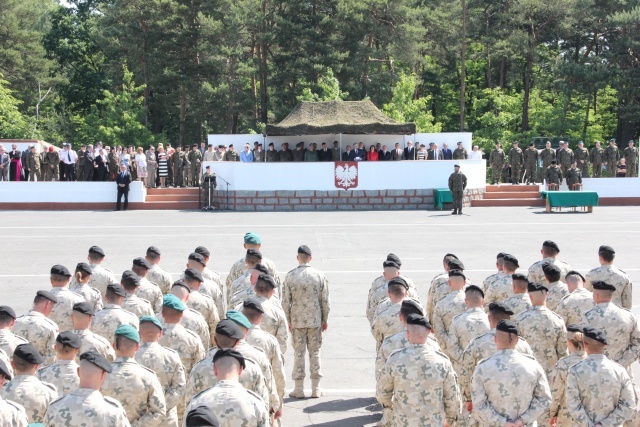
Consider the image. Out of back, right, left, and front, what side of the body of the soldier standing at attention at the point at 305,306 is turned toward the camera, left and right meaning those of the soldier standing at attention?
back

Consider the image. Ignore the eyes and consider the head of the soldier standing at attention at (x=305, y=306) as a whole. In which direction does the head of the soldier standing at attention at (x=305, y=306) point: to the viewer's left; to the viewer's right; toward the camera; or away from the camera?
away from the camera

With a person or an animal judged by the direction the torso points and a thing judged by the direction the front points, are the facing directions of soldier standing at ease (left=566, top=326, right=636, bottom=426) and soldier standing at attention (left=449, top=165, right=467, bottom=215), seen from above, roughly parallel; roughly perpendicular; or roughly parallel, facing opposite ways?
roughly parallel, facing opposite ways

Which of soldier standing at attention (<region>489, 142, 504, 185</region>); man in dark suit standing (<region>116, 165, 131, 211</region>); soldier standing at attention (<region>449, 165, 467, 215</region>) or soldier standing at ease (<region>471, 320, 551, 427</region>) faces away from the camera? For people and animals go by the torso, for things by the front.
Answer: soldier standing at ease (<region>471, 320, 551, 427</region>)

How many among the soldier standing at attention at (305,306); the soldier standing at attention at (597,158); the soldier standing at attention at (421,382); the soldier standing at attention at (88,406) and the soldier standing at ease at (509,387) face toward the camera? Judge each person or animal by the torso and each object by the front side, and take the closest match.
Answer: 1

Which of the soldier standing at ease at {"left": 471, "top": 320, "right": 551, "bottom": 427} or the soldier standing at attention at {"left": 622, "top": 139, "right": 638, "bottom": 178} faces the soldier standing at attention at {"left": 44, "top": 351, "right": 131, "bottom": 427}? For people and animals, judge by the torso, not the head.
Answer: the soldier standing at attention at {"left": 622, "top": 139, "right": 638, "bottom": 178}

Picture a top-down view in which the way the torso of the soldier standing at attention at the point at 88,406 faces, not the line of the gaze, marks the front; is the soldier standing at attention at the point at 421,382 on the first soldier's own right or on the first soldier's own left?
on the first soldier's own right

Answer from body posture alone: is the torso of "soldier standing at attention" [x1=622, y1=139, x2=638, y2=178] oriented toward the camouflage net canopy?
no

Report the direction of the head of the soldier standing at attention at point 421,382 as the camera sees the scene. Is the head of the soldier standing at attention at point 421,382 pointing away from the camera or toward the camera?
away from the camera

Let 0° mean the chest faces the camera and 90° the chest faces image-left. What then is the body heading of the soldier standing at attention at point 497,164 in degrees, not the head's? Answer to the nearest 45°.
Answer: approximately 0°

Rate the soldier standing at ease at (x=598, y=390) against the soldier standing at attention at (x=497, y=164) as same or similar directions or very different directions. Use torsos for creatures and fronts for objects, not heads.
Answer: very different directions

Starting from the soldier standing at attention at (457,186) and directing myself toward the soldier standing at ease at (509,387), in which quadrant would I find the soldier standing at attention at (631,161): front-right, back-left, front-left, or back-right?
back-left

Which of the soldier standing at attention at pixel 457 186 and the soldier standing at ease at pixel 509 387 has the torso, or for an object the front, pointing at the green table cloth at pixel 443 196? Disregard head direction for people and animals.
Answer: the soldier standing at ease at pixel 509 387

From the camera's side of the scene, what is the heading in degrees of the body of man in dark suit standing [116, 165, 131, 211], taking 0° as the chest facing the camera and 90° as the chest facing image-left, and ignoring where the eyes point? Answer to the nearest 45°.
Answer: approximately 0°

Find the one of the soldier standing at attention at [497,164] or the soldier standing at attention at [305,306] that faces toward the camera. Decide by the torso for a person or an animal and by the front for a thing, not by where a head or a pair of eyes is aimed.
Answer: the soldier standing at attention at [497,164]

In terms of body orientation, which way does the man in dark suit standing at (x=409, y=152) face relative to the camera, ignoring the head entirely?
toward the camera

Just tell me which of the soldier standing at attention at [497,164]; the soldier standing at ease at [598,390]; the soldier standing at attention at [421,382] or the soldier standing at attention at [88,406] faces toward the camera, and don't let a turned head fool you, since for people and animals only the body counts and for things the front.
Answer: the soldier standing at attention at [497,164]

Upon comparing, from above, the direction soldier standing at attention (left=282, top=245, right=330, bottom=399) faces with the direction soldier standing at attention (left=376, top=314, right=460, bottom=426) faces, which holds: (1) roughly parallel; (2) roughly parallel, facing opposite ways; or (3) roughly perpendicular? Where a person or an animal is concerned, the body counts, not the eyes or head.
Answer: roughly parallel

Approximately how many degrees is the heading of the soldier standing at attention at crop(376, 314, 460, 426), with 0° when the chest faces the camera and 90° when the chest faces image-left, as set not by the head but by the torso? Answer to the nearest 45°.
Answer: approximately 180°

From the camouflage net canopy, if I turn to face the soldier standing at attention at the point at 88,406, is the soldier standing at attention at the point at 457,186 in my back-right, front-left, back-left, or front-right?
front-left

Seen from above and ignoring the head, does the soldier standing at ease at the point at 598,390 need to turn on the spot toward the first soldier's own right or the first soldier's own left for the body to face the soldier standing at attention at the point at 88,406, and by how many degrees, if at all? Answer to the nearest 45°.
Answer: approximately 135° to the first soldier's own left

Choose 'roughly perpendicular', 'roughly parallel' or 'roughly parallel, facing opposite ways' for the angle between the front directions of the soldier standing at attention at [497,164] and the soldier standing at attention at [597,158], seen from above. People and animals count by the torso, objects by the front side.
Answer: roughly parallel

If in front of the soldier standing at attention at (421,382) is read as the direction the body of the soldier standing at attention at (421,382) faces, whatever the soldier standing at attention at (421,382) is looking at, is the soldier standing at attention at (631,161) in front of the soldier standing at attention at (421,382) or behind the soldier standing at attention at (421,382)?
in front

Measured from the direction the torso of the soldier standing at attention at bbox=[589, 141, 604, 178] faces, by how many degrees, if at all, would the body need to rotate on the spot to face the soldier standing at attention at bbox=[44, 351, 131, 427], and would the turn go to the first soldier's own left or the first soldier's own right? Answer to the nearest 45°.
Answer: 0° — they already face them
